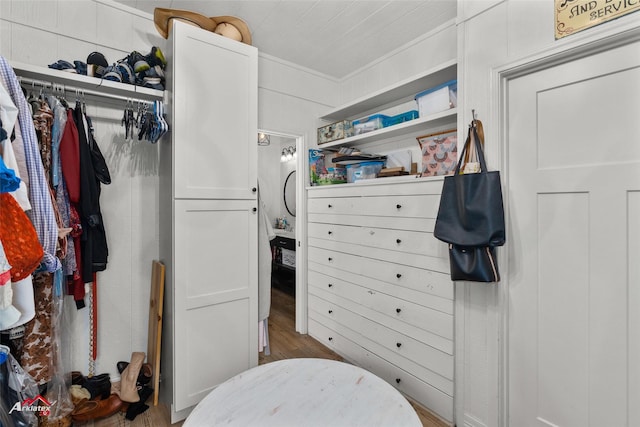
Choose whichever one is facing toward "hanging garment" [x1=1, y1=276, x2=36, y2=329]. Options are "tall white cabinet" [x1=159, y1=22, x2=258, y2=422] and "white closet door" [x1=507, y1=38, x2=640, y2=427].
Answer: the white closet door

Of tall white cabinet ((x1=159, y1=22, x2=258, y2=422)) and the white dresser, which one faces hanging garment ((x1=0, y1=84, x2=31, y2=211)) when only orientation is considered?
the white dresser

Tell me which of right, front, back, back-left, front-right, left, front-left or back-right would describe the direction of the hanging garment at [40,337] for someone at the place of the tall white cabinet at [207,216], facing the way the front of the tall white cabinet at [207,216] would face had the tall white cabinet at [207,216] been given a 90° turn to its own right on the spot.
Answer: front-right

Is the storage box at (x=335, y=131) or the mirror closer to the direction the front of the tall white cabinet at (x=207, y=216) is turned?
the storage box

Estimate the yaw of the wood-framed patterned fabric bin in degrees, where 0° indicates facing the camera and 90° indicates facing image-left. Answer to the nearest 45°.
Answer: approximately 45°

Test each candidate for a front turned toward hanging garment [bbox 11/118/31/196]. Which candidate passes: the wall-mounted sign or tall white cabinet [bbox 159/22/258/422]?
the wall-mounted sign

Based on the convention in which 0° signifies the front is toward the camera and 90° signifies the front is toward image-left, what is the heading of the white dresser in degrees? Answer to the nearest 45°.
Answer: approximately 45°

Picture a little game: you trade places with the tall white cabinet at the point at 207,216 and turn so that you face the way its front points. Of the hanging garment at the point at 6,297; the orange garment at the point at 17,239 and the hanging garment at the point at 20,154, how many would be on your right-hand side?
3

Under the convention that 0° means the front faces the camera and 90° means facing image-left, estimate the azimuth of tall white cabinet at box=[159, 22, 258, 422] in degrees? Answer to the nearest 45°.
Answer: approximately 315°

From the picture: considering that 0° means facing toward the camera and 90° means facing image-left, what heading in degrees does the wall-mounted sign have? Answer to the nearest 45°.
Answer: approximately 45°
